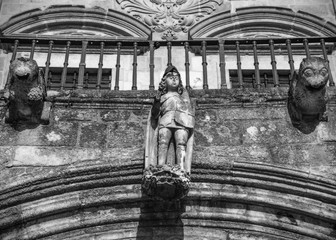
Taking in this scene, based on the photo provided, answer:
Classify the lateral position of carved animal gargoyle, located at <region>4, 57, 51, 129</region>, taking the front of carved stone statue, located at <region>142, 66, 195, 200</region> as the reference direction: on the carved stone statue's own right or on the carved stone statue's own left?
on the carved stone statue's own right

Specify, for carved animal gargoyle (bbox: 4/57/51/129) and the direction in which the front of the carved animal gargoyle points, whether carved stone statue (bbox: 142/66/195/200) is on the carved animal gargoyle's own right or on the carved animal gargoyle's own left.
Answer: on the carved animal gargoyle's own left

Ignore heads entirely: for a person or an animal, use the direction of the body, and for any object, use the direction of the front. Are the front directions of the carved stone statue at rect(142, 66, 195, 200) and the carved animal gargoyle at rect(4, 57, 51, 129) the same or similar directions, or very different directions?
same or similar directions

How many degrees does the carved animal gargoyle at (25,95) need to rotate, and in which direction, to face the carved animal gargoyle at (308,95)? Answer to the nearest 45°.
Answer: approximately 90° to its left

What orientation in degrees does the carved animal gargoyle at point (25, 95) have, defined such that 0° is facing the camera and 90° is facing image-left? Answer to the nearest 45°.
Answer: approximately 0°

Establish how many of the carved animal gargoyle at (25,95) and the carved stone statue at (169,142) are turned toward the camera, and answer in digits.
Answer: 2

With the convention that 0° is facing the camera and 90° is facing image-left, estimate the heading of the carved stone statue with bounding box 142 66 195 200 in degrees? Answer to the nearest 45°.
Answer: approximately 0°

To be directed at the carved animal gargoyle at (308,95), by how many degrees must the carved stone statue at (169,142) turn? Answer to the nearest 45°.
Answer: approximately 90° to its left
